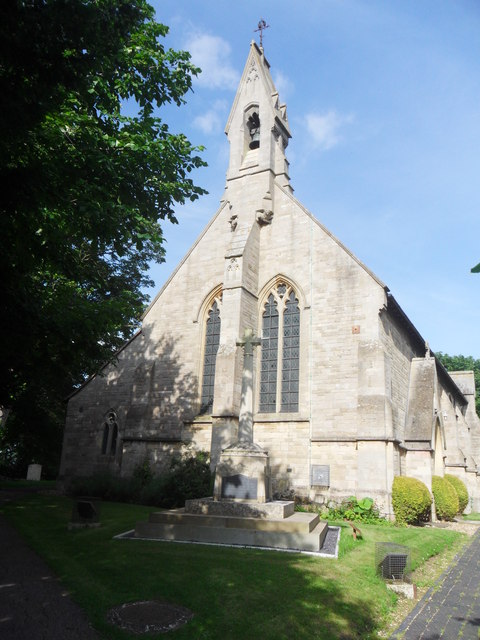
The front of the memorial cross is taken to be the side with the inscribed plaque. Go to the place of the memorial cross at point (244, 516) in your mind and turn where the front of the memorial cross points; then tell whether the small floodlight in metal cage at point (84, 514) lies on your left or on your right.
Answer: on your right

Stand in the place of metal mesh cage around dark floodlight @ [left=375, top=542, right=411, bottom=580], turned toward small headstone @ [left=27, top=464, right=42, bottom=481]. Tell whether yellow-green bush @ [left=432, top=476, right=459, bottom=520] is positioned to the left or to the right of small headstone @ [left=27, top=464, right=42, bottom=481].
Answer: right

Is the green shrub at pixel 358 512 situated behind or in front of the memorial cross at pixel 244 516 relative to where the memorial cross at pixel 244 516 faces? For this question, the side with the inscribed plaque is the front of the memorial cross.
behind

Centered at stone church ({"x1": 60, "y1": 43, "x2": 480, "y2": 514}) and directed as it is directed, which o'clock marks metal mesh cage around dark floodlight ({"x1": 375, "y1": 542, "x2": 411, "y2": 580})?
The metal mesh cage around dark floodlight is roughly at 10 o'clock from the stone church.

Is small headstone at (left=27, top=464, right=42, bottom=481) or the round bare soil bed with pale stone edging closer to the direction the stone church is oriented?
the round bare soil bed with pale stone edging

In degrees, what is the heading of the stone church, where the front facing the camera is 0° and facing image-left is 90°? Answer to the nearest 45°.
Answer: approximately 45°

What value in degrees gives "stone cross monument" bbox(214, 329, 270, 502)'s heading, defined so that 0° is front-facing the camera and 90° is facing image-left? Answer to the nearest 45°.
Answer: approximately 0°
